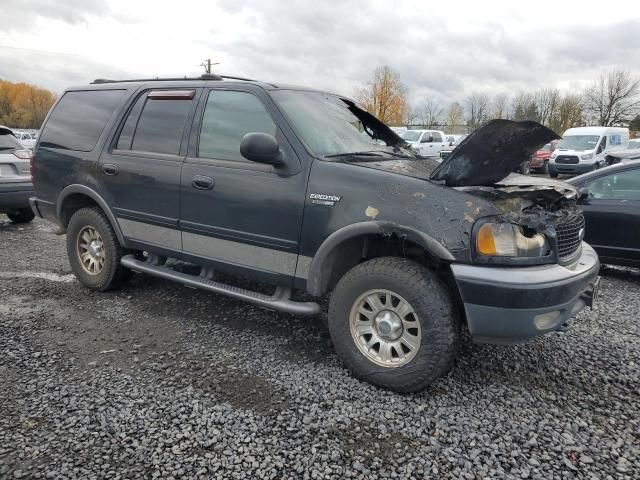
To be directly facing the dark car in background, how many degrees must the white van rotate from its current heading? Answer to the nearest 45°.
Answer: approximately 45° to its left

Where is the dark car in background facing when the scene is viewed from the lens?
facing to the left of the viewer

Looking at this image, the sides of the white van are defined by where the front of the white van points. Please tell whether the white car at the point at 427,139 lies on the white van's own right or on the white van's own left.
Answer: on the white van's own right

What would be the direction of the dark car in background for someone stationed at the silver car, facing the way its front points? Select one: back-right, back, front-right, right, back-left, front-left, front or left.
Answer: back-right

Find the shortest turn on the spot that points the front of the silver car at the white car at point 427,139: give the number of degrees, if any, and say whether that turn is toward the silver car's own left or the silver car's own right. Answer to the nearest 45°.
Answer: approximately 45° to the silver car's own right

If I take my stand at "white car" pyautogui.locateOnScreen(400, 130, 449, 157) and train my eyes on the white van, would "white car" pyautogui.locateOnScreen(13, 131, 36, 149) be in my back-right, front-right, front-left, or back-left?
back-right

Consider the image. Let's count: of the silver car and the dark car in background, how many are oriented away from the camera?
1

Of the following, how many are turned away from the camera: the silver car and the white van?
1

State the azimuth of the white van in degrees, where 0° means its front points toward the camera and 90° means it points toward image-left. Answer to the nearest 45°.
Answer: approximately 45°

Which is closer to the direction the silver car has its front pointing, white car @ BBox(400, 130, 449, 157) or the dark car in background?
the white car

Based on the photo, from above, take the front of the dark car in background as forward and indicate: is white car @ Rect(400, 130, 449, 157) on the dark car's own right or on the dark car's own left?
on the dark car's own right
